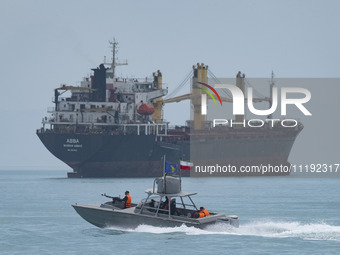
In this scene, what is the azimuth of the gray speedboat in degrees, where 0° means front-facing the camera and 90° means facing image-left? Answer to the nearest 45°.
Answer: approximately 90°
